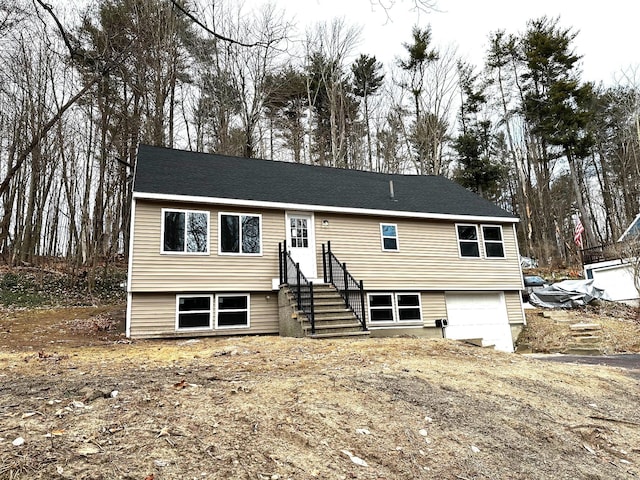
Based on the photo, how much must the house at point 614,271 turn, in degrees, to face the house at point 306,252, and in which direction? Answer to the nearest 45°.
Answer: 0° — it already faces it

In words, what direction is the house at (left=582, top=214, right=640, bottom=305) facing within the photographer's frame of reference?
facing the viewer and to the left of the viewer

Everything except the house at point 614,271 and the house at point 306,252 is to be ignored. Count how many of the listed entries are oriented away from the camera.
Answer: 0

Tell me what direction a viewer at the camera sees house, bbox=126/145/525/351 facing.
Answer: facing the viewer

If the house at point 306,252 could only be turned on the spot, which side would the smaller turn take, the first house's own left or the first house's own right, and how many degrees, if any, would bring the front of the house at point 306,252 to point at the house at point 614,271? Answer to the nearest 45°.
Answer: approximately 135° to the first house's own left
